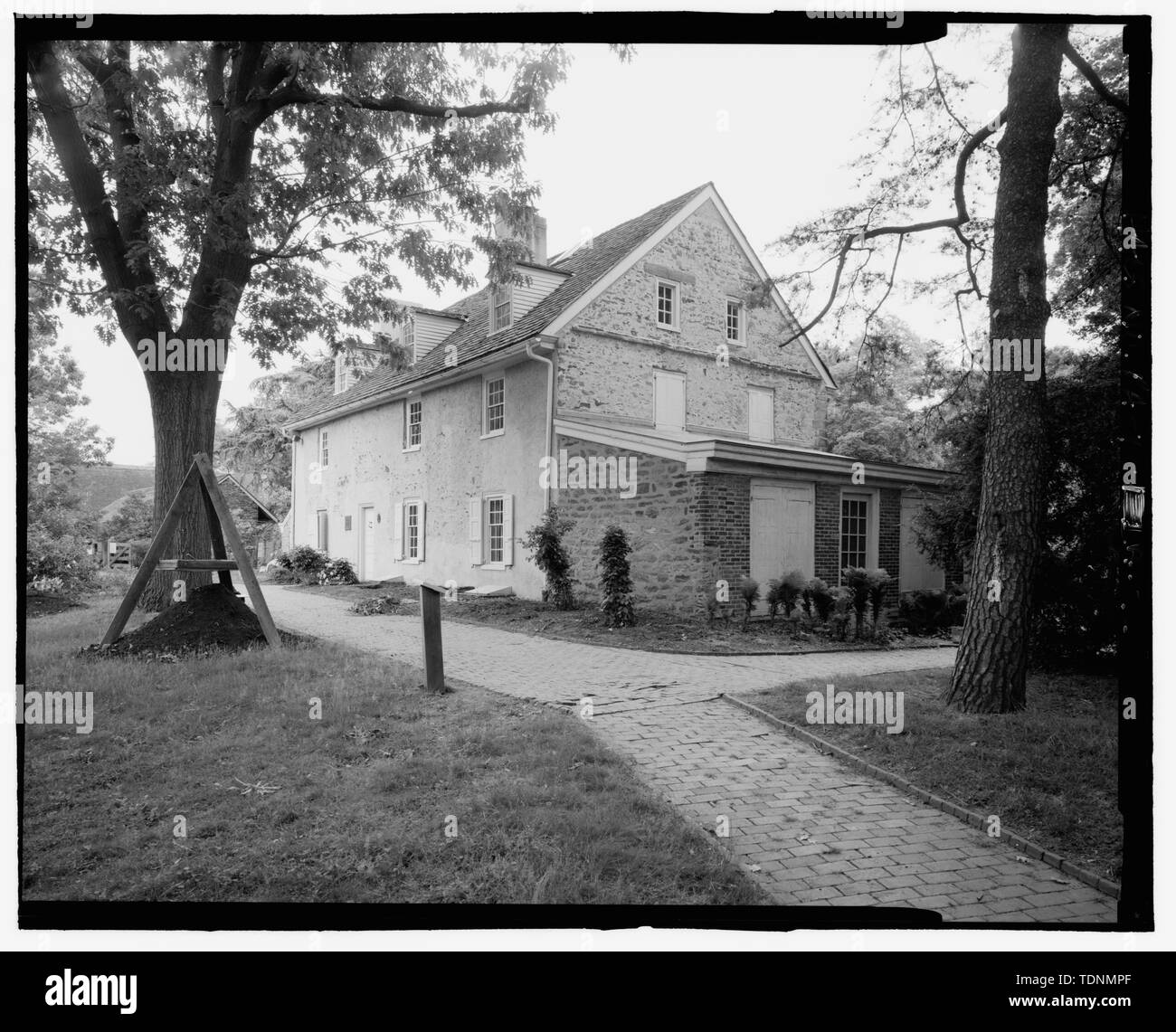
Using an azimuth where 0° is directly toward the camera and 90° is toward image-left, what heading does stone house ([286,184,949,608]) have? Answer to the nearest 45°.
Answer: approximately 45°

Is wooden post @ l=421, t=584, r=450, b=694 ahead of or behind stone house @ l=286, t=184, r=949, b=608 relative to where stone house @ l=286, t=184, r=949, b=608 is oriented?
ahead

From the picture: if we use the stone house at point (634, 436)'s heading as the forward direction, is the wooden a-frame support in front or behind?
in front
